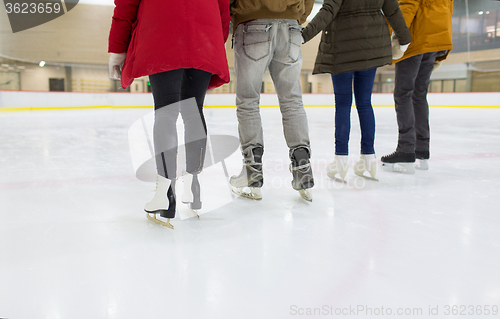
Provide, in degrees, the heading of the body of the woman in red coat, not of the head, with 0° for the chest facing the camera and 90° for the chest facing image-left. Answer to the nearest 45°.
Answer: approximately 180°

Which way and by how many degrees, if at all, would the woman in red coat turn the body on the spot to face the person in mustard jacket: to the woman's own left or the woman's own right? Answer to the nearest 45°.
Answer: approximately 45° to the woman's own right
